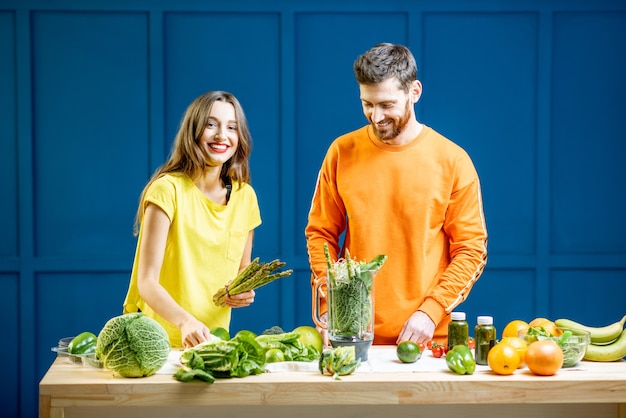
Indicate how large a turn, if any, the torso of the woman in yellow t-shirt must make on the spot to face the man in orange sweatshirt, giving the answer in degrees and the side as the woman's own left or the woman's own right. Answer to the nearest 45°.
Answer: approximately 45° to the woman's own left

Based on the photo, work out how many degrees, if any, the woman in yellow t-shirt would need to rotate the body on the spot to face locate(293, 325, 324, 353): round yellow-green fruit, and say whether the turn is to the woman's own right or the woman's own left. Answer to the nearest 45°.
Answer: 0° — they already face it

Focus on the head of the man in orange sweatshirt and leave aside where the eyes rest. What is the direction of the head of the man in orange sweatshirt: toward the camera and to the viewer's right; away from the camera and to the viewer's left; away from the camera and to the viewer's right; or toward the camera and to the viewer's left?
toward the camera and to the viewer's left

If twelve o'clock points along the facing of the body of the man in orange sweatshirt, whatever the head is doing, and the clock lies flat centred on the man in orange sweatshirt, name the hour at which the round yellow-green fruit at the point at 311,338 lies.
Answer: The round yellow-green fruit is roughly at 1 o'clock from the man in orange sweatshirt.

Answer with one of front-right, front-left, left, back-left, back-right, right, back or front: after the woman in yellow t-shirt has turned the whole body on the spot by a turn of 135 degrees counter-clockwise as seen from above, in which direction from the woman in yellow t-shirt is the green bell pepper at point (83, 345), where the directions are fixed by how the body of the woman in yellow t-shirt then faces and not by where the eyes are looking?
back-left

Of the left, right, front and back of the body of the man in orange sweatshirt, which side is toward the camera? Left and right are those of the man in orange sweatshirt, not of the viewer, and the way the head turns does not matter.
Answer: front

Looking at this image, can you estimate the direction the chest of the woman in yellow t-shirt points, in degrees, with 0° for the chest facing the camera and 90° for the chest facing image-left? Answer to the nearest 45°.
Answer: approximately 315°

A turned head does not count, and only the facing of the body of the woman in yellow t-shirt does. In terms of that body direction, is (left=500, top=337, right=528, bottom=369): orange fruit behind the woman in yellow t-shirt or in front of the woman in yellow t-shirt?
in front

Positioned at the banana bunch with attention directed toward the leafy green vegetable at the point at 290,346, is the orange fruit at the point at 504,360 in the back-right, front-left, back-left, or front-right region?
front-left

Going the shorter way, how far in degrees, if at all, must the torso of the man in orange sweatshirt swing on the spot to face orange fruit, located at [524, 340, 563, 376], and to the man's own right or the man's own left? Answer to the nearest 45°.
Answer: approximately 45° to the man's own left

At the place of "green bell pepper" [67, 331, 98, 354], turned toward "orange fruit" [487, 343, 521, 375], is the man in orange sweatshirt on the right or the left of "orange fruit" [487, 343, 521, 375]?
left

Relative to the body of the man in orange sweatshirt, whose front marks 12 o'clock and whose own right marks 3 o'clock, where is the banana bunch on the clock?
The banana bunch is roughly at 10 o'clock from the man in orange sweatshirt.

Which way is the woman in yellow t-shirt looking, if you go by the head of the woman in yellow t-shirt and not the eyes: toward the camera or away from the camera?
toward the camera

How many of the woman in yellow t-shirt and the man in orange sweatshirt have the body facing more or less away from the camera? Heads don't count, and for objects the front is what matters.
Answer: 0

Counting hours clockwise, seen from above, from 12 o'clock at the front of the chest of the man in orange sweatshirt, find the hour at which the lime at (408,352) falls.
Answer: The lime is roughly at 12 o'clock from the man in orange sweatshirt.
